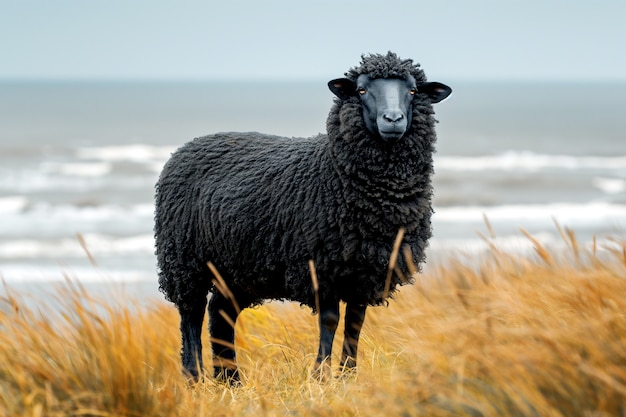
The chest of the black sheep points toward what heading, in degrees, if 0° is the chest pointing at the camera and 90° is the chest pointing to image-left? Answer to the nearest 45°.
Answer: approximately 270°
